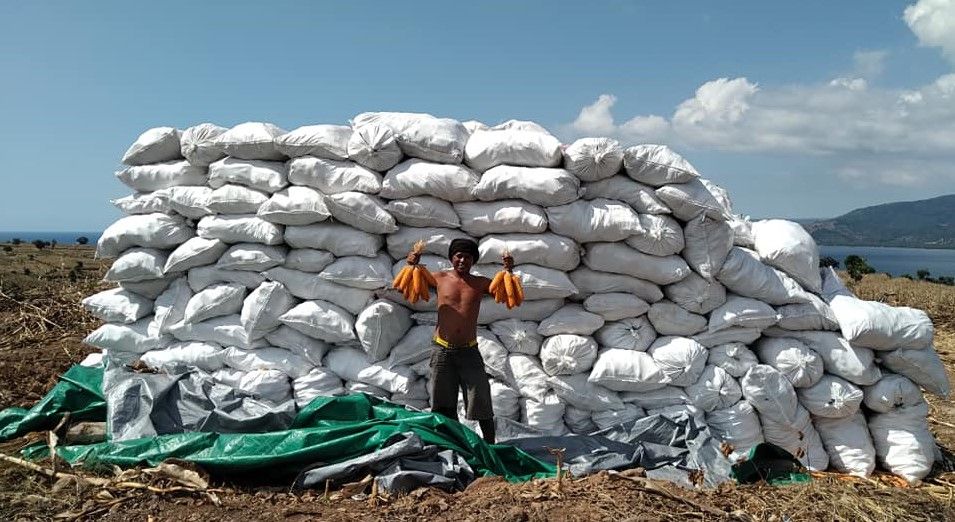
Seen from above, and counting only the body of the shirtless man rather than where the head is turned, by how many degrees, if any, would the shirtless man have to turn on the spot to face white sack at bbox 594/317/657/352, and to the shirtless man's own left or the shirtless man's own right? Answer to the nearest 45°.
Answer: approximately 90° to the shirtless man's own left

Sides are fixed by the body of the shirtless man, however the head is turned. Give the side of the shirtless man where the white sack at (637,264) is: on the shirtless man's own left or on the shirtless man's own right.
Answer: on the shirtless man's own left

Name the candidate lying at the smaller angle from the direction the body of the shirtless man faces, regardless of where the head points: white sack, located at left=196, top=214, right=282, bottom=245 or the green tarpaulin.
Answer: the green tarpaulin

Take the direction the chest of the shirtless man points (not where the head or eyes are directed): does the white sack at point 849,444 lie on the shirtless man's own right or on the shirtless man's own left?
on the shirtless man's own left

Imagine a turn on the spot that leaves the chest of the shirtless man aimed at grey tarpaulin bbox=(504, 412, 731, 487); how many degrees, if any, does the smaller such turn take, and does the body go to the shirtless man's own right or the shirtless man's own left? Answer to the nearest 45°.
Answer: approximately 90° to the shirtless man's own left
